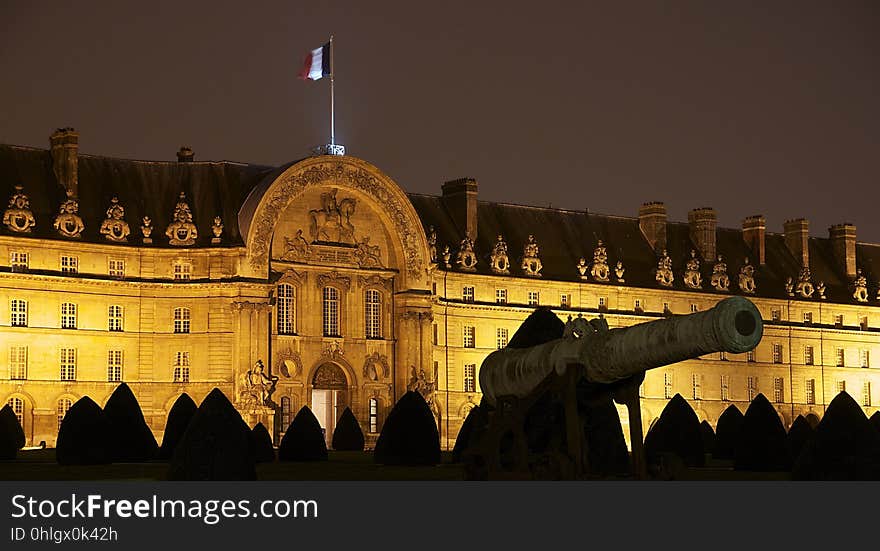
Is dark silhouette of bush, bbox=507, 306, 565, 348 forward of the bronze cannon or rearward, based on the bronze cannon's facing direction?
rearward

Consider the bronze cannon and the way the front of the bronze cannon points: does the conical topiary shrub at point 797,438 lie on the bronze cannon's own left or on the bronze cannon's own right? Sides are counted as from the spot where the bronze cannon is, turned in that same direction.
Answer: on the bronze cannon's own left

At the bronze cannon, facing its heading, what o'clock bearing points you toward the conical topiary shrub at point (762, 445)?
The conical topiary shrub is roughly at 8 o'clock from the bronze cannon.

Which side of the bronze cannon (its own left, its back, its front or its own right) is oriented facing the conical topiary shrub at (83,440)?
back

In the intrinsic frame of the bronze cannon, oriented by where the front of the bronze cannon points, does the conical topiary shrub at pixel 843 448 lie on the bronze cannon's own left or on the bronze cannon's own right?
on the bronze cannon's own left

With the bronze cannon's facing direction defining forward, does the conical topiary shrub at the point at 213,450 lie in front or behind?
behind

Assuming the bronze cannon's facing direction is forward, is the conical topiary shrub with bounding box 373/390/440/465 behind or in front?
behind

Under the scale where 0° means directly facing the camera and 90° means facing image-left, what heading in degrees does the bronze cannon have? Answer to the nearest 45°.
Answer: approximately 315°
